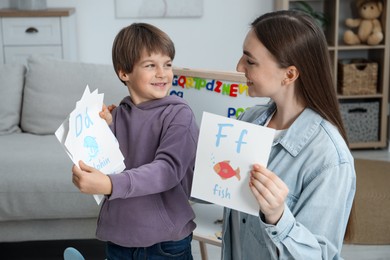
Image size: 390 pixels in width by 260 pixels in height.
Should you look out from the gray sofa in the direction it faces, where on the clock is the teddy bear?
The teddy bear is roughly at 8 o'clock from the gray sofa.

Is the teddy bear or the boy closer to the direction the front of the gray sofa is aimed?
the boy

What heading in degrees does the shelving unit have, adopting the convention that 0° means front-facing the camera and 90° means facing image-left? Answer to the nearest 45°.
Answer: approximately 0°

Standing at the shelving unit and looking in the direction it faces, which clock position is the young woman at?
The young woman is roughly at 12 o'clock from the shelving unit.

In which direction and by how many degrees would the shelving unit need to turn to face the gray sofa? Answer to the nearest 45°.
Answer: approximately 45° to its right

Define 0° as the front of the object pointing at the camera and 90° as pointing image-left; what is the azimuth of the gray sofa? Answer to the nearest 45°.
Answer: approximately 0°

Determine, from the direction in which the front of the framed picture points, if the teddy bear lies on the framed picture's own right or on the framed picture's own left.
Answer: on the framed picture's own left

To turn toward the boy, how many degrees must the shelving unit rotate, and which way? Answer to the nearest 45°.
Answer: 0° — it already faces them

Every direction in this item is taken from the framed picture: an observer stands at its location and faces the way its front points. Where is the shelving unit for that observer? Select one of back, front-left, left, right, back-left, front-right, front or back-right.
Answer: left

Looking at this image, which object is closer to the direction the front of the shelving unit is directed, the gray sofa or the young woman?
the young woman

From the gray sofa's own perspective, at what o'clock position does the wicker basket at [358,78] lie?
The wicker basket is roughly at 8 o'clock from the gray sofa.

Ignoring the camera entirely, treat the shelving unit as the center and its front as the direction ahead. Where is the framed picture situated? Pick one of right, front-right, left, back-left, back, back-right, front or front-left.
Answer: right

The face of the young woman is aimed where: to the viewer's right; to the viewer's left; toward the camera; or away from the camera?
to the viewer's left
